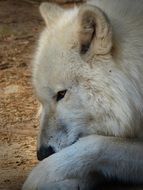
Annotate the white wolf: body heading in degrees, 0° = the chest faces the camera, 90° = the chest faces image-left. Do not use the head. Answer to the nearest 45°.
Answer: approximately 90°
